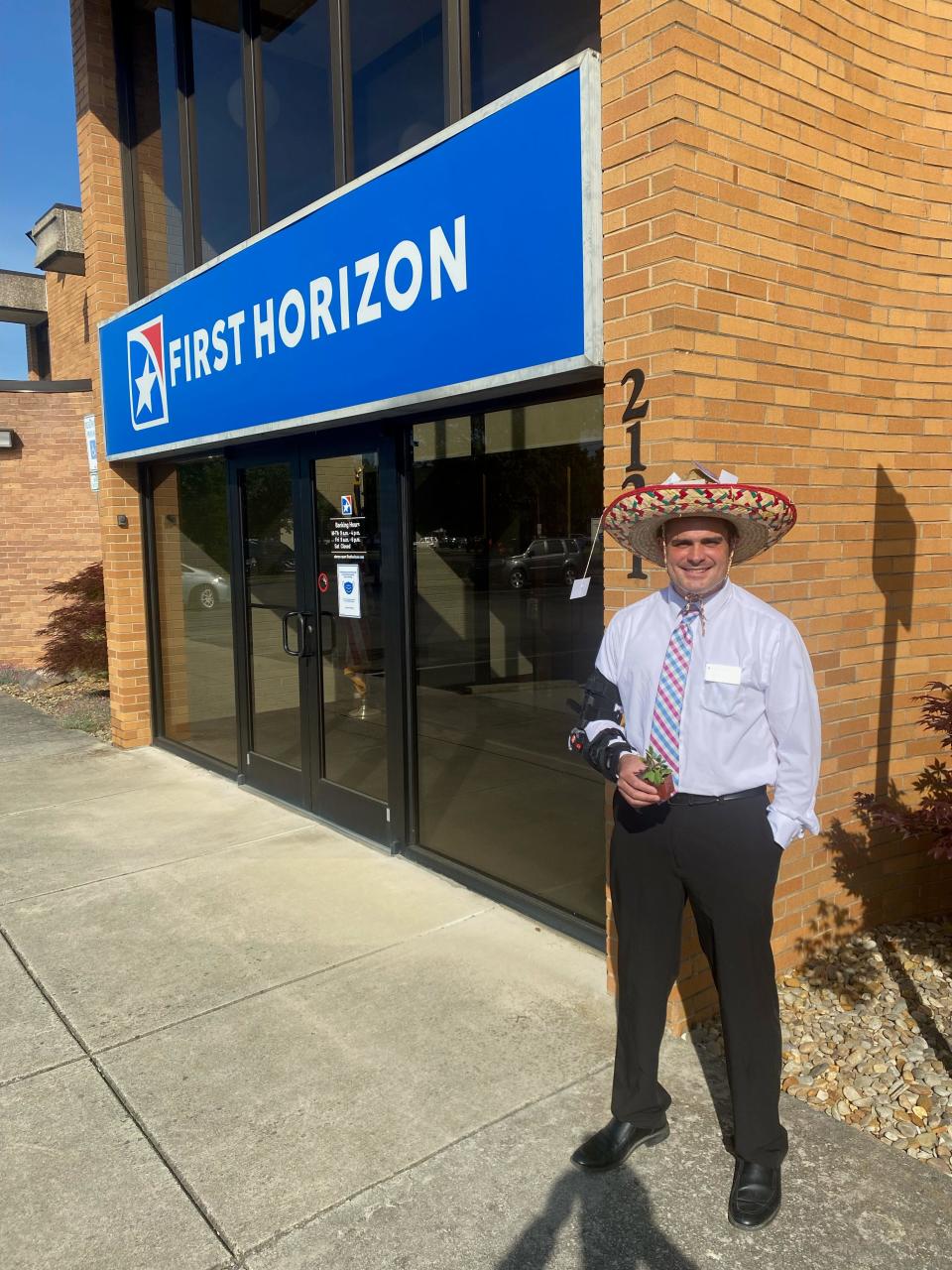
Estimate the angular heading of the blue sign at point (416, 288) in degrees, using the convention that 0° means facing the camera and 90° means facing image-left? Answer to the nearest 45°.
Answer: approximately 45°

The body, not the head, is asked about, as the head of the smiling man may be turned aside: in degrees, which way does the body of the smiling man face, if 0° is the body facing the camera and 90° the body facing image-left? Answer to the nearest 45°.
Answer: approximately 0°

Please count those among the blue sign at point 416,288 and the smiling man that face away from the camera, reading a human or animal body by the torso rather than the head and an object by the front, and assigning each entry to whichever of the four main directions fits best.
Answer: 0

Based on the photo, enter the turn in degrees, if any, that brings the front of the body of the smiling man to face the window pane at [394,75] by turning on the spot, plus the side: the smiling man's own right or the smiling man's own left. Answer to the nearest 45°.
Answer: approximately 135° to the smiling man's own right

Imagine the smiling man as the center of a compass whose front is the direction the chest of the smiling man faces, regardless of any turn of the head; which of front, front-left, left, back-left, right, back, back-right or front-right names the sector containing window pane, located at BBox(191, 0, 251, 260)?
back-right

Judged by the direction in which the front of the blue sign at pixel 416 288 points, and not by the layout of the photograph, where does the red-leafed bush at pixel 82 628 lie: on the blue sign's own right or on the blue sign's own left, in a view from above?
on the blue sign's own right

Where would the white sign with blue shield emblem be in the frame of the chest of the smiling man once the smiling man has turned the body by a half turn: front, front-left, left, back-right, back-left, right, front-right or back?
front-left
